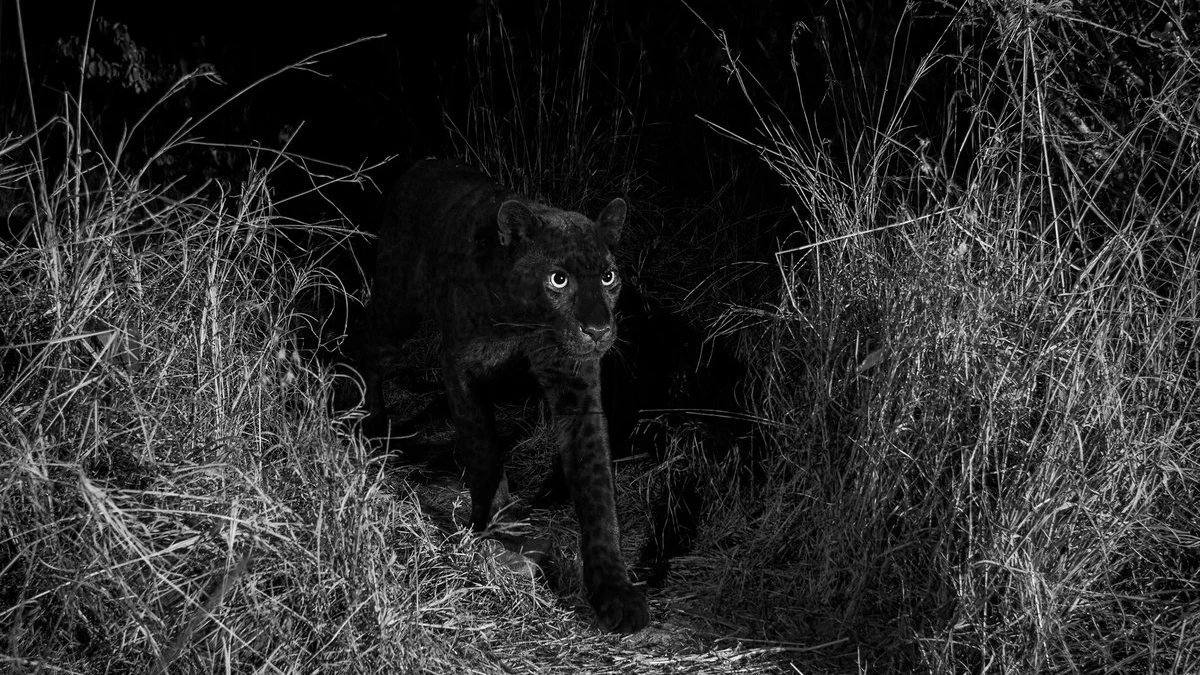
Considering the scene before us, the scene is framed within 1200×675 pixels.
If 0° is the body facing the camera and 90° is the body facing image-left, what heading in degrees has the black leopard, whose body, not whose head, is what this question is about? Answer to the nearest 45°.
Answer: approximately 315°
